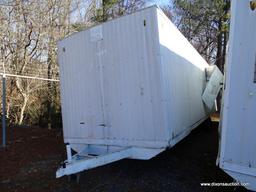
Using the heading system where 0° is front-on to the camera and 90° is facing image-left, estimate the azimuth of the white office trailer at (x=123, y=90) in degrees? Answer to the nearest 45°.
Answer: approximately 45°

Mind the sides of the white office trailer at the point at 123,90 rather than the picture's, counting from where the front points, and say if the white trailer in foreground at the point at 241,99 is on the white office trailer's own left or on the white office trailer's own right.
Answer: on the white office trailer's own left
